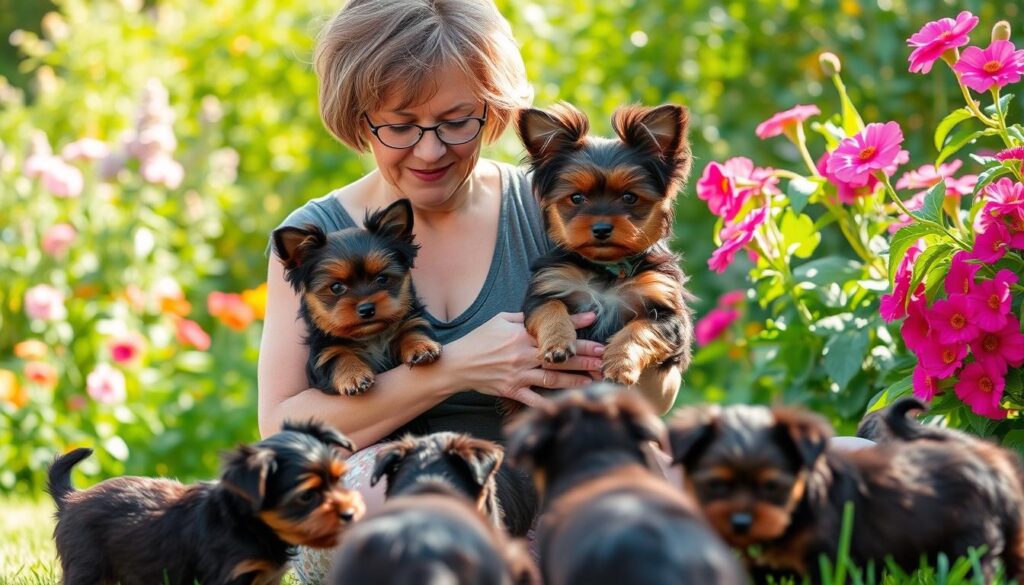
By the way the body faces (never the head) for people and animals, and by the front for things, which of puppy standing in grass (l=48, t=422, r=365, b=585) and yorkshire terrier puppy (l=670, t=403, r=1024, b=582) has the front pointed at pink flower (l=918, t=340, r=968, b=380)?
the puppy standing in grass

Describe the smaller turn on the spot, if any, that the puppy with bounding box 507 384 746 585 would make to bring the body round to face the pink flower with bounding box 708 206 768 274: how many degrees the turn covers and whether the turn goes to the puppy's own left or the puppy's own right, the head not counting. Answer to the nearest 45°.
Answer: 0° — it already faces it

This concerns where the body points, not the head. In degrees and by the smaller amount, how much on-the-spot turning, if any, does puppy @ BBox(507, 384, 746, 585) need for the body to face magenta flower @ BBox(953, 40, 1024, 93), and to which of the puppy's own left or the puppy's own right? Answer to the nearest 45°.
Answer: approximately 45° to the puppy's own right

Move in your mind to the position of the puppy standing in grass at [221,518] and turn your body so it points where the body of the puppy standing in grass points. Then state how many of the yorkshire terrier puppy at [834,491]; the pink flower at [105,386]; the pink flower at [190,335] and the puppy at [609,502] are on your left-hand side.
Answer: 2

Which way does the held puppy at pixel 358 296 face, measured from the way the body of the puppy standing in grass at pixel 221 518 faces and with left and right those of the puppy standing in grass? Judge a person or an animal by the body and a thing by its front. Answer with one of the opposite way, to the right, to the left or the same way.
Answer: to the right

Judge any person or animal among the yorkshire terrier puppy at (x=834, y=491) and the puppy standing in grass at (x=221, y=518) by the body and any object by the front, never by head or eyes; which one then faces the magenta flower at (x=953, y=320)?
the puppy standing in grass

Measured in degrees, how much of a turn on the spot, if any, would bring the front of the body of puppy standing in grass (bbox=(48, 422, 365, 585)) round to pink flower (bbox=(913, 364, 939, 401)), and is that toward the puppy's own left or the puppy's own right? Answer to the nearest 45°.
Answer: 0° — it already faces it

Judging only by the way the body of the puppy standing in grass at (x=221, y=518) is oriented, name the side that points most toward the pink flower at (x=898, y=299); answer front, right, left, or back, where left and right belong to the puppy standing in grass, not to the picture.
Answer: front

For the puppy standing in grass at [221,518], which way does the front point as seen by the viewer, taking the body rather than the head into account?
to the viewer's right

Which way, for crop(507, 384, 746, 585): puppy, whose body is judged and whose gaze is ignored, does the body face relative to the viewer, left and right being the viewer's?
facing away from the viewer

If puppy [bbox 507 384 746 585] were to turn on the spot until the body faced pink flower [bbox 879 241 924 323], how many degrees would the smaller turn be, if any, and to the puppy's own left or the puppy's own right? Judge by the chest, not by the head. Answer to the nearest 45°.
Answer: approximately 45° to the puppy's own right

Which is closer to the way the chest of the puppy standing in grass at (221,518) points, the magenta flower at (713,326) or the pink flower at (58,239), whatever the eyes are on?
the magenta flower

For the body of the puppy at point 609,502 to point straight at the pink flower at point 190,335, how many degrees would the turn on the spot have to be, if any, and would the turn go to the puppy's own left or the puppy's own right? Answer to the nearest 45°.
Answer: approximately 45° to the puppy's own left
